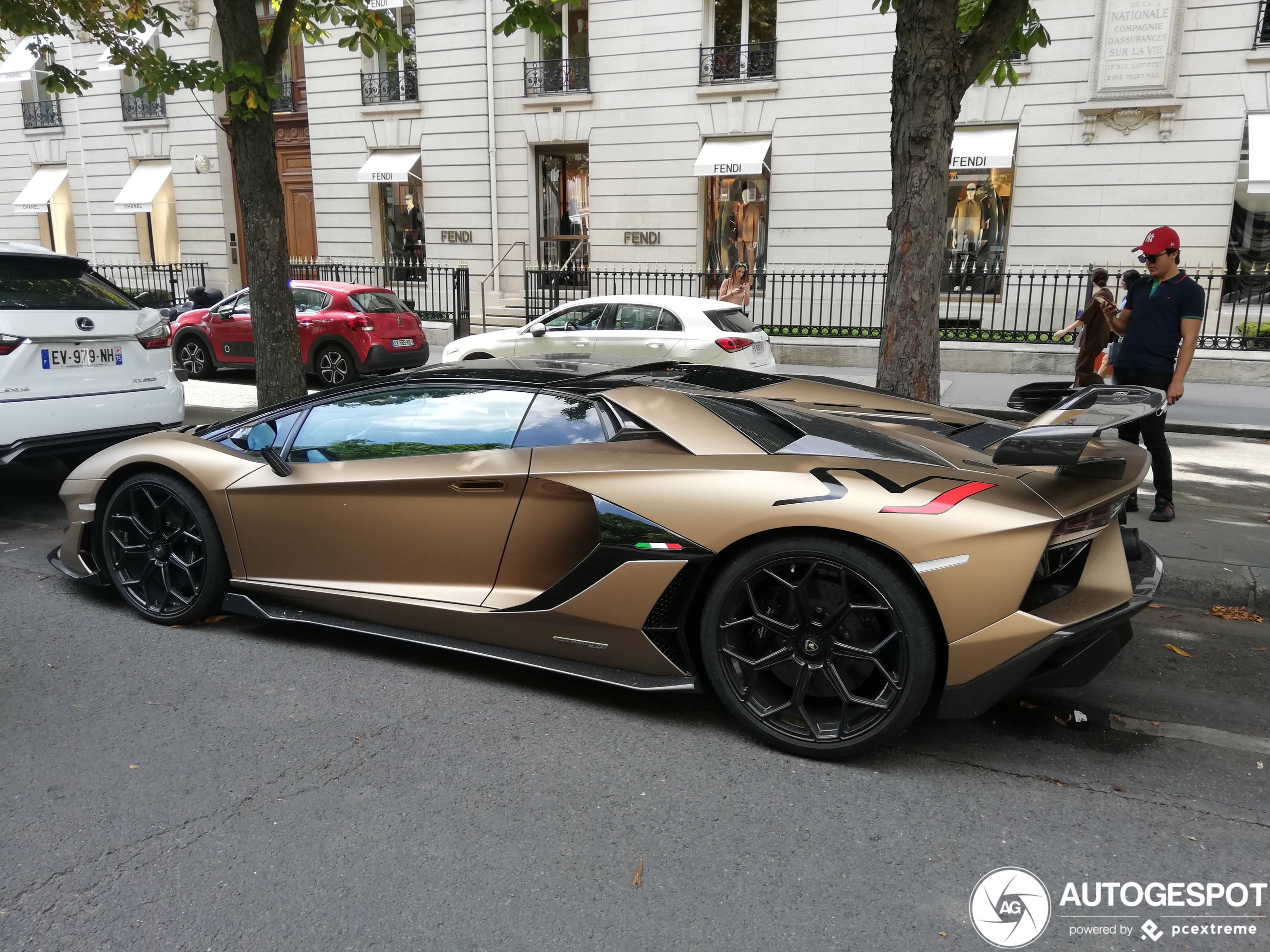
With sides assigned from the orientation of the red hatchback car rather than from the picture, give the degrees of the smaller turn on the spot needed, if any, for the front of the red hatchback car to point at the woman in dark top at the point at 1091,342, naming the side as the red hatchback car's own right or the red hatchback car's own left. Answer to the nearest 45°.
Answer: approximately 180°

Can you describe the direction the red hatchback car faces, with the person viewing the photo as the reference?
facing away from the viewer and to the left of the viewer

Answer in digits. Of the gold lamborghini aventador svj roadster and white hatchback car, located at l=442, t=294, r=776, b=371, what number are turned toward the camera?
0

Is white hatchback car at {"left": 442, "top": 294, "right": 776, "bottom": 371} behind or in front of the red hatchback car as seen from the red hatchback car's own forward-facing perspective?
behind

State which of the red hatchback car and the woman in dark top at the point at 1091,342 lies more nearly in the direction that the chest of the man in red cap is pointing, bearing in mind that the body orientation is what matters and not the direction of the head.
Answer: the red hatchback car

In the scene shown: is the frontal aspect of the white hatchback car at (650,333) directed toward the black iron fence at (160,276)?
yes

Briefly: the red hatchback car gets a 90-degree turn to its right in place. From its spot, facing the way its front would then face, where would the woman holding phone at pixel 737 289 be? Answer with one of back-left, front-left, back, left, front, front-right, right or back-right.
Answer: front-right

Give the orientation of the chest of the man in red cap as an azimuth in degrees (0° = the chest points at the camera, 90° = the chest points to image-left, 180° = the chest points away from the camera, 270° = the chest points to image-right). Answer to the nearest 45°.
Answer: approximately 45°

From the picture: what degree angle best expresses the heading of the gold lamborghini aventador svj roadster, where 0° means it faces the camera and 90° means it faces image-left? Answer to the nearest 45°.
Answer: approximately 135°

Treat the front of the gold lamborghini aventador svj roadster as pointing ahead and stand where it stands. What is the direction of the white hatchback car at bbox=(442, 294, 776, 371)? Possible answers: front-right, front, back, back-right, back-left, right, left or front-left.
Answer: front-right

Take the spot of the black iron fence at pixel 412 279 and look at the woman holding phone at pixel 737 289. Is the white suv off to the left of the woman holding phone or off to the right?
right
